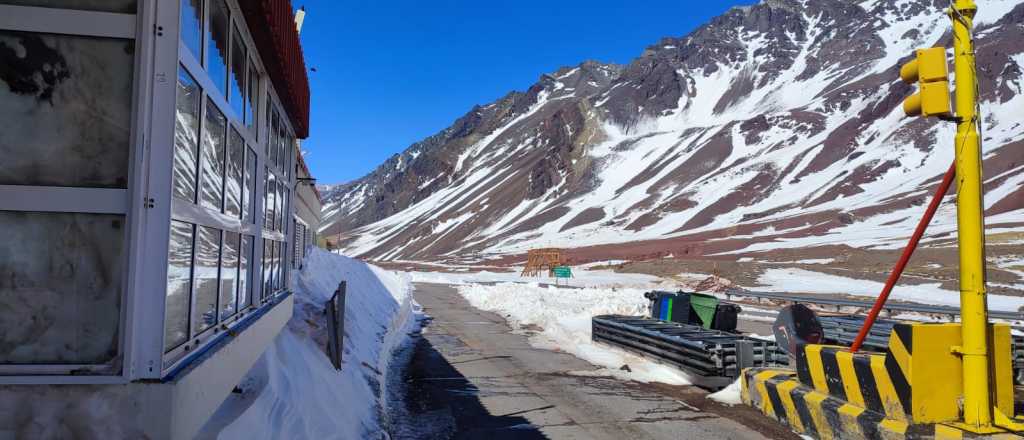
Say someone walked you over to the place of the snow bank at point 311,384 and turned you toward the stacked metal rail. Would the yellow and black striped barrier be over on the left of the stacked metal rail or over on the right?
right

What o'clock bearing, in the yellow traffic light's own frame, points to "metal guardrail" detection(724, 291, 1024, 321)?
The metal guardrail is roughly at 3 o'clock from the yellow traffic light.

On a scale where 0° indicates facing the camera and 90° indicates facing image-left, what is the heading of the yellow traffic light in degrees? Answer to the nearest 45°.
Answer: approximately 90°

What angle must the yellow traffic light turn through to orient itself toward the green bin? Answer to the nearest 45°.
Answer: approximately 45° to its right

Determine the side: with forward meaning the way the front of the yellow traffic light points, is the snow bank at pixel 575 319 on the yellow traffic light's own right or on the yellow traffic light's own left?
on the yellow traffic light's own right

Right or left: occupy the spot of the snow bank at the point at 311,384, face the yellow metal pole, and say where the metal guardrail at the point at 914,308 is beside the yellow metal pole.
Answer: left

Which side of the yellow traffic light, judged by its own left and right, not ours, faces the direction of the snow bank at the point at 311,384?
front

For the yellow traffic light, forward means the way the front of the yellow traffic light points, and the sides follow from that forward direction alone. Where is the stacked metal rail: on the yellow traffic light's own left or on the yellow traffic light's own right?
on the yellow traffic light's own right

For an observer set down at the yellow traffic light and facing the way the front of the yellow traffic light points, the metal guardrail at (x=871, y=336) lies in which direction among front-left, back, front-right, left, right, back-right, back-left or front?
right
